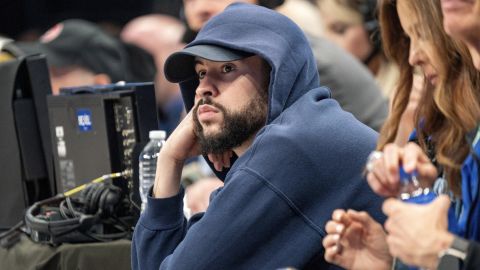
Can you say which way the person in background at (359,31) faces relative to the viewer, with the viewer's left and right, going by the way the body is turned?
facing to the left of the viewer

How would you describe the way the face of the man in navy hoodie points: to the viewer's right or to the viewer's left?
to the viewer's left

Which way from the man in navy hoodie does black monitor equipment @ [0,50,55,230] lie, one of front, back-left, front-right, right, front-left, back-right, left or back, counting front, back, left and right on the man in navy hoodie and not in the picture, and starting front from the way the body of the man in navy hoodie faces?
front-right

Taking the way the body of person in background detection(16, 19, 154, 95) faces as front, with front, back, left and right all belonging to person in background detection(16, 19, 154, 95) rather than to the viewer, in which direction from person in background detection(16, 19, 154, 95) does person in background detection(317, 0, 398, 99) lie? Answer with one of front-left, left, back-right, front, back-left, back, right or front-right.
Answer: back

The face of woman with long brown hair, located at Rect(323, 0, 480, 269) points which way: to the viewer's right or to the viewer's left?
to the viewer's left

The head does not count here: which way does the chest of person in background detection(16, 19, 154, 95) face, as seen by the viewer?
to the viewer's left

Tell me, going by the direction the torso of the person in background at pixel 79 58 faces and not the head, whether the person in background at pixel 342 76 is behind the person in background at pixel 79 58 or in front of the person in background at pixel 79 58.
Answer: behind

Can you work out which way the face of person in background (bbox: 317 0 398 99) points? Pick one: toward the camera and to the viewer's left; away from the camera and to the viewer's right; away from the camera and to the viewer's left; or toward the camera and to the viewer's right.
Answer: toward the camera and to the viewer's left

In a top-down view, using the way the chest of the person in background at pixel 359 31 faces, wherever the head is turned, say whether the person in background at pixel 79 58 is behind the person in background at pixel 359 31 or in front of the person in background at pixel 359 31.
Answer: in front
